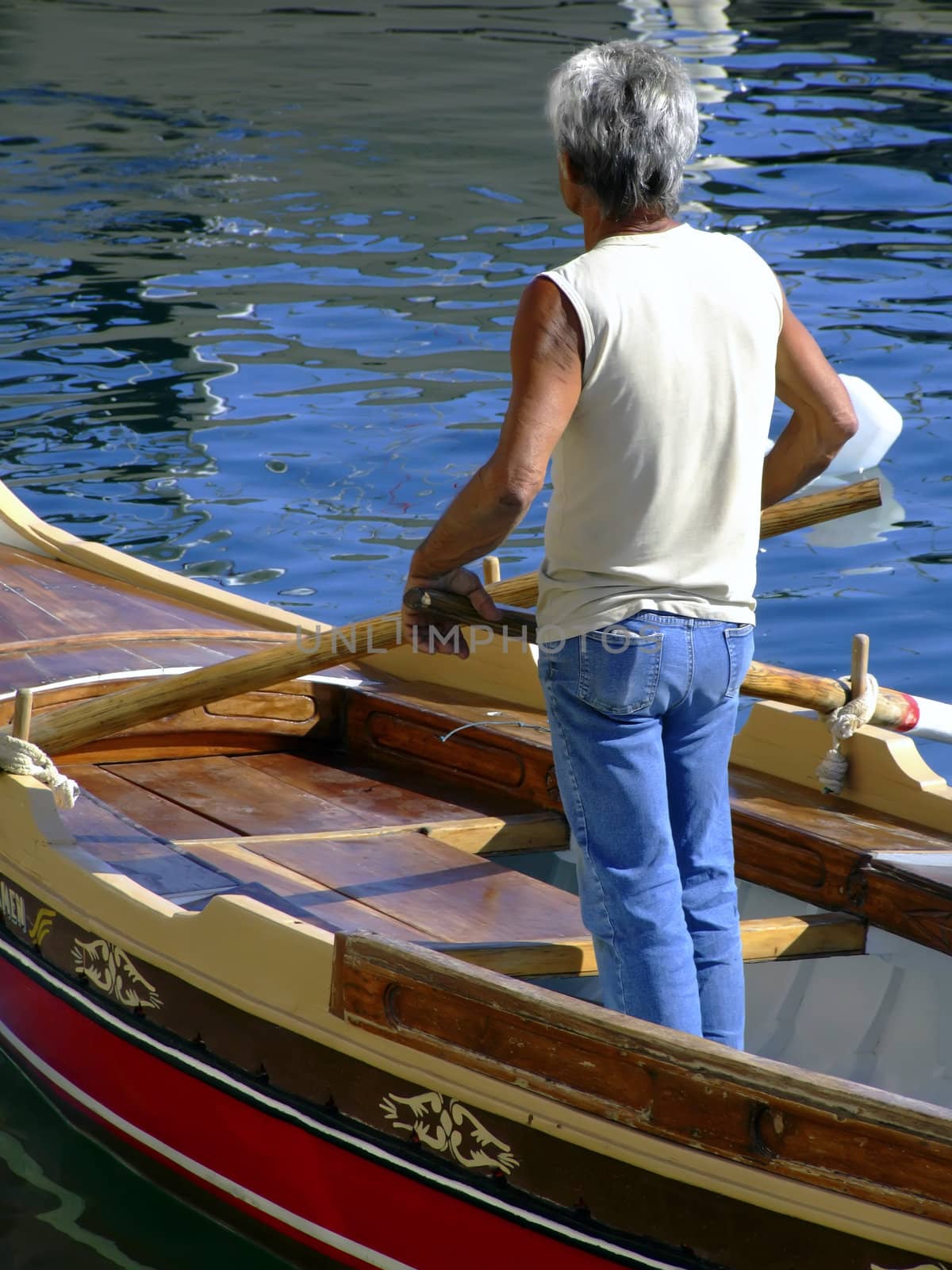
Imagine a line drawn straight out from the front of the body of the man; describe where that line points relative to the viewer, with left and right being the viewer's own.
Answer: facing away from the viewer and to the left of the viewer

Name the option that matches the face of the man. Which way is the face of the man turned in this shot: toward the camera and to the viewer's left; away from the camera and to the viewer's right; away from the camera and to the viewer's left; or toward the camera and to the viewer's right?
away from the camera and to the viewer's left

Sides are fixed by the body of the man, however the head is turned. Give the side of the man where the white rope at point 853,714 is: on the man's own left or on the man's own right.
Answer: on the man's own right
